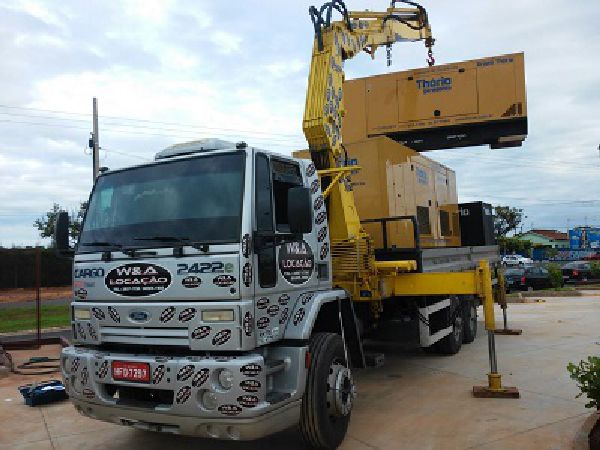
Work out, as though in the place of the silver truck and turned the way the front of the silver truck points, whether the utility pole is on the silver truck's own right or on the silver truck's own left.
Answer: on the silver truck's own right

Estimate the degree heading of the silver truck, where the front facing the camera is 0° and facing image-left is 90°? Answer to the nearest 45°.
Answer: approximately 45°

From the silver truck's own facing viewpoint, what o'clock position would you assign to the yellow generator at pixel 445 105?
The yellow generator is roughly at 6 o'clock from the silver truck.
